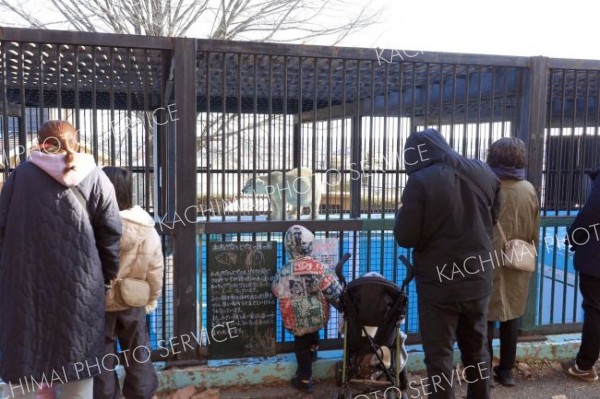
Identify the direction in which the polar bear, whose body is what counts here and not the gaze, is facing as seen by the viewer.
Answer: to the viewer's left

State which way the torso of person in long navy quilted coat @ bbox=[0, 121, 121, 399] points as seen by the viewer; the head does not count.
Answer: away from the camera

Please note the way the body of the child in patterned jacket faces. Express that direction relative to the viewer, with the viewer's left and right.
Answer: facing away from the viewer

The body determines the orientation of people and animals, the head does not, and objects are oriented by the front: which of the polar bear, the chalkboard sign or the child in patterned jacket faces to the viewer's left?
the polar bear

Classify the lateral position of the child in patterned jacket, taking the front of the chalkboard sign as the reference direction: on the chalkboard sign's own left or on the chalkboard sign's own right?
on the chalkboard sign's own left

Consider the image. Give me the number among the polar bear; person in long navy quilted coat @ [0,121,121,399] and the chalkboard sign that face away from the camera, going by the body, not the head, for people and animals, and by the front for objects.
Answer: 1

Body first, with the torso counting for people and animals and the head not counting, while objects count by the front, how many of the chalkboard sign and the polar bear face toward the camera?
1

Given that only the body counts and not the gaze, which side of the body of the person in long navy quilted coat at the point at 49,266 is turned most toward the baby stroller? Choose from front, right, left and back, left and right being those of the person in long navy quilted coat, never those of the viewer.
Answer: right

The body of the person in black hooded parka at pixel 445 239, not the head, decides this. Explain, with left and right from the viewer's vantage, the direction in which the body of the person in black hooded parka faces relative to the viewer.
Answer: facing away from the viewer and to the left of the viewer

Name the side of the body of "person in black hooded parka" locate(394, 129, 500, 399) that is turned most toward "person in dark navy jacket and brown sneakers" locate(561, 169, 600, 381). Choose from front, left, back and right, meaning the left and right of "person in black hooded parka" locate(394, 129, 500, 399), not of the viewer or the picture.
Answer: right

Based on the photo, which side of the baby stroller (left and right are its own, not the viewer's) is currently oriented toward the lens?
back

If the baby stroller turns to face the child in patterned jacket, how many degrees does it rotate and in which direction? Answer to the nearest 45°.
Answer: approximately 90° to its left

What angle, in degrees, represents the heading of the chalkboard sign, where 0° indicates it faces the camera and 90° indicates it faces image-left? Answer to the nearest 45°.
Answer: approximately 0°

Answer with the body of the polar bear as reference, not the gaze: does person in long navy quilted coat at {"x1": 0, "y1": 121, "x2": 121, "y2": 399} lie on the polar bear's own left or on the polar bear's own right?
on the polar bear's own left

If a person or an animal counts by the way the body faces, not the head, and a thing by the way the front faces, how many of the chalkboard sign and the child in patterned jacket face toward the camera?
1
